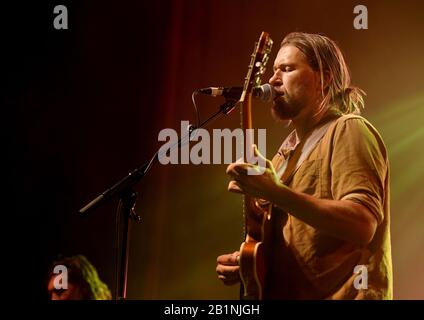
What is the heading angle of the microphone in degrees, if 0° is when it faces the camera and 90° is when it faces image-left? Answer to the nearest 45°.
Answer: approximately 270°
